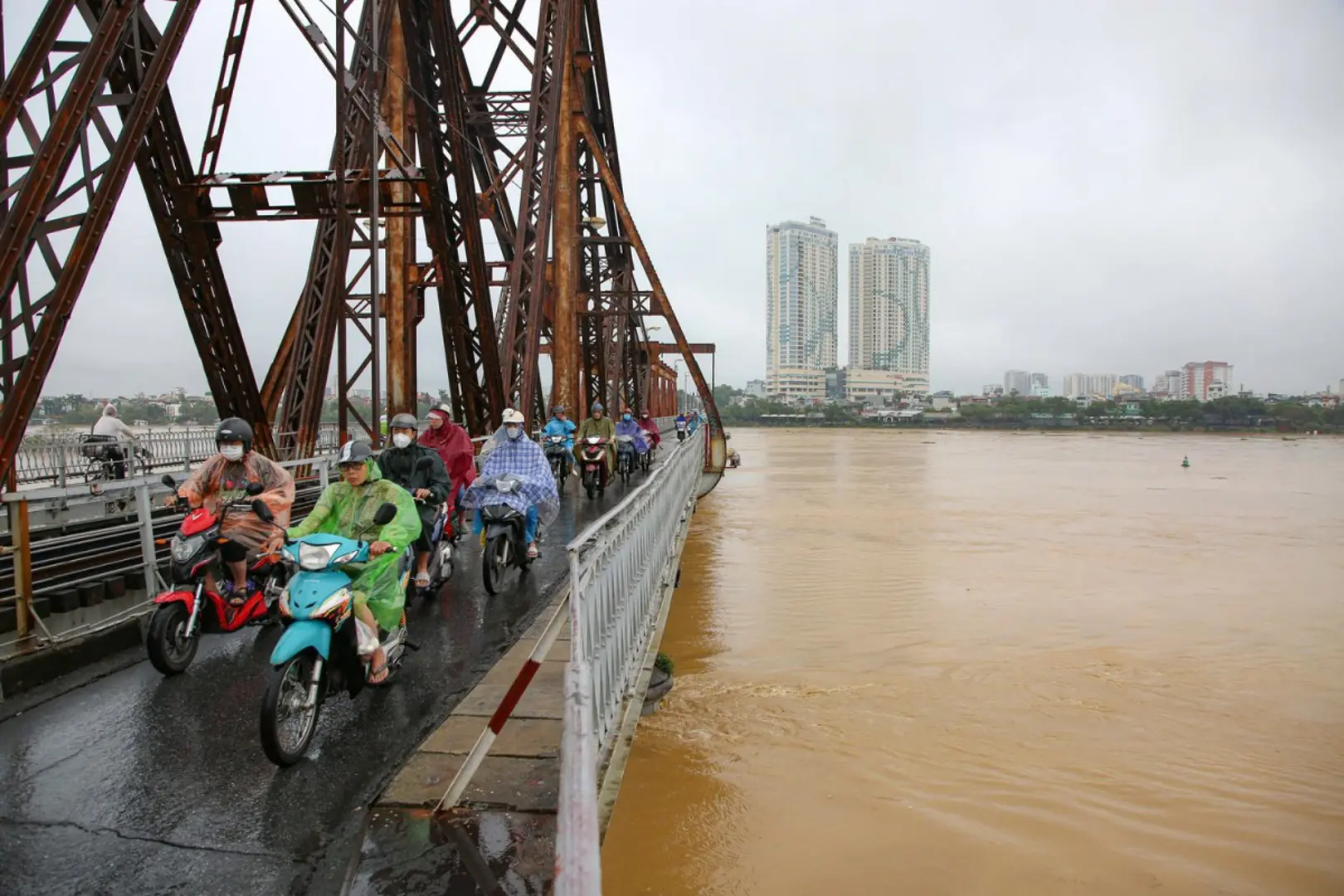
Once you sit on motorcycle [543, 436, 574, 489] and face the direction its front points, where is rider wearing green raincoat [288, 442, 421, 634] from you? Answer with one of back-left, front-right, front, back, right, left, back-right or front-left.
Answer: front

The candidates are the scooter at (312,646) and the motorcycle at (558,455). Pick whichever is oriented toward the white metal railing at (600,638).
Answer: the motorcycle

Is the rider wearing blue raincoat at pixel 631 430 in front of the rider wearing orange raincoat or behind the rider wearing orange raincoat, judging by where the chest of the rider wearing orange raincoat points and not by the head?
behind

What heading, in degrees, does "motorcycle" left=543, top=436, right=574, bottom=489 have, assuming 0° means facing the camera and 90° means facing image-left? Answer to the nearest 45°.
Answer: approximately 0°

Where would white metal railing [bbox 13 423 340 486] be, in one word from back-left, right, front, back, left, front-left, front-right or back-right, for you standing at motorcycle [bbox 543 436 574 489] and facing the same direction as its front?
right

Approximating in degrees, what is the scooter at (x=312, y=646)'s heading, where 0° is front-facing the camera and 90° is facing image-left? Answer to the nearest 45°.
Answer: approximately 45°

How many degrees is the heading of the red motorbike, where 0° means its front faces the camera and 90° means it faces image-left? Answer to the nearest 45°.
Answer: approximately 45°

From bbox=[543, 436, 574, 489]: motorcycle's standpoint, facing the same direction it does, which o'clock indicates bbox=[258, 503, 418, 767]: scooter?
The scooter is roughly at 12 o'clock from the motorcycle.

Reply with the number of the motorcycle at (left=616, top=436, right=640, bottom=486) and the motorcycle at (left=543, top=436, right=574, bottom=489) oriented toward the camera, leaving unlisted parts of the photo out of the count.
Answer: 2

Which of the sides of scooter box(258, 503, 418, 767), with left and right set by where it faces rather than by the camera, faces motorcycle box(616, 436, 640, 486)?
back

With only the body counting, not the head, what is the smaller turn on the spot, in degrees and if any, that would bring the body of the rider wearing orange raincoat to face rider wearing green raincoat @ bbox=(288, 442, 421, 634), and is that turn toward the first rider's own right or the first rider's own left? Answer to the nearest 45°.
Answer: approximately 90° to the first rider's own left

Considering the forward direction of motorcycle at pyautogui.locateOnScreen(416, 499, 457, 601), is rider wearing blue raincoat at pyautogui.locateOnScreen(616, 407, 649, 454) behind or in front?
behind
